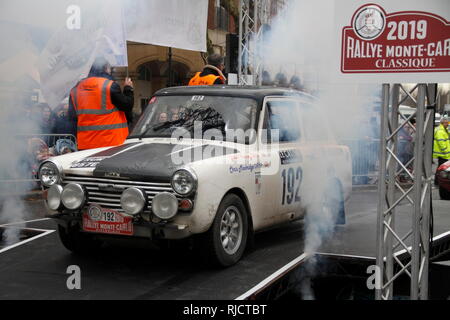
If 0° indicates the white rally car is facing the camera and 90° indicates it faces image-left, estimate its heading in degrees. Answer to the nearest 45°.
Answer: approximately 45°

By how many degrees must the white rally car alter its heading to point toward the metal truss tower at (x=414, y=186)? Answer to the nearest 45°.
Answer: approximately 90° to its left

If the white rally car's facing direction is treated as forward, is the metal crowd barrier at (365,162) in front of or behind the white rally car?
behind

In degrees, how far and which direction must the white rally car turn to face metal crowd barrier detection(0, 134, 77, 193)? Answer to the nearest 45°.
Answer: approximately 90° to its right

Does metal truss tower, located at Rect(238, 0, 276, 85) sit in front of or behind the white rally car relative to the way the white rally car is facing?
behind

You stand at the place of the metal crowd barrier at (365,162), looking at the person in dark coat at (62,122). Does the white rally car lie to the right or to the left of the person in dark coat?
left

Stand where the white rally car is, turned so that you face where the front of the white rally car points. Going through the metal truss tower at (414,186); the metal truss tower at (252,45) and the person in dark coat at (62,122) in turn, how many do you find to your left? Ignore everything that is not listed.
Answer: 1

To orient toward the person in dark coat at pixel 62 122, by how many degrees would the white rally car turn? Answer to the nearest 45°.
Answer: approximately 90° to its right
